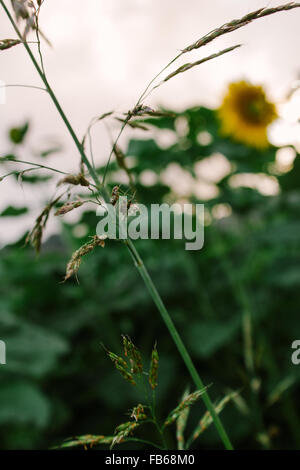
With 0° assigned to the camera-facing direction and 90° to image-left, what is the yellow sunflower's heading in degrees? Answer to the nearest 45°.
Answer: approximately 315°
